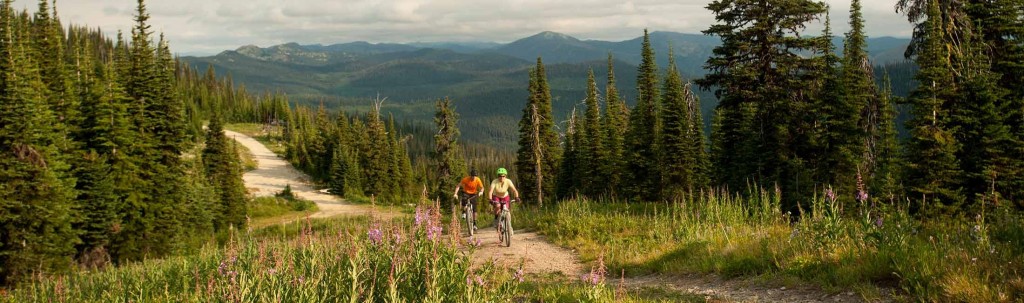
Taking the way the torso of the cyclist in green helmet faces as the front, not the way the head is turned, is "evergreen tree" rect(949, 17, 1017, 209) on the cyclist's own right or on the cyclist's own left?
on the cyclist's own left

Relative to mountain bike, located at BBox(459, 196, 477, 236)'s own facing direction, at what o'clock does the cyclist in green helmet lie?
The cyclist in green helmet is roughly at 11 o'clock from the mountain bike.

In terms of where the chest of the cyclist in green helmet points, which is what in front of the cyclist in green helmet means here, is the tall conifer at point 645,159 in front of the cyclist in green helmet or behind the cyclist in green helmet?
behind

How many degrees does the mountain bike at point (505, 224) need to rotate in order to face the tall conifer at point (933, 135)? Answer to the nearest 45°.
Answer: approximately 135° to its left

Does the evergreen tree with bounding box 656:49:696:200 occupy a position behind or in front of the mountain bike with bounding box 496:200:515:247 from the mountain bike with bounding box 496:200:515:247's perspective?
behind

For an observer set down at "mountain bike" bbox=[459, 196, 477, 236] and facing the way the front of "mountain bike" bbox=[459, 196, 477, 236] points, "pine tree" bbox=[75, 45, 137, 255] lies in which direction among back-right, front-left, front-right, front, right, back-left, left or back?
back-right

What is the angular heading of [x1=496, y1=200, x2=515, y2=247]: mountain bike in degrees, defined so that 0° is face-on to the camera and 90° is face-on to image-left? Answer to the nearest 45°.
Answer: approximately 0°

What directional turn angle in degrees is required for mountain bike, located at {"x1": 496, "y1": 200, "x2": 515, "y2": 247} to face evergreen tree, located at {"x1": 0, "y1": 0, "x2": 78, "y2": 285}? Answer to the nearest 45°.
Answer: approximately 135° to its right
